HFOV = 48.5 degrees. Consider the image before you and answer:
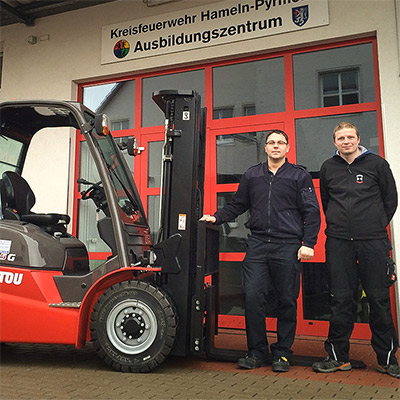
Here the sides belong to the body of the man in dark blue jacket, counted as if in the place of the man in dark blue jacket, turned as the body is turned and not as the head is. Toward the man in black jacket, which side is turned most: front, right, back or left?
left

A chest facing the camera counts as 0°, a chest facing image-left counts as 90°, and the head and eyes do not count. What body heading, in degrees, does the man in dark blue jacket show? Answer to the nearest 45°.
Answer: approximately 0°

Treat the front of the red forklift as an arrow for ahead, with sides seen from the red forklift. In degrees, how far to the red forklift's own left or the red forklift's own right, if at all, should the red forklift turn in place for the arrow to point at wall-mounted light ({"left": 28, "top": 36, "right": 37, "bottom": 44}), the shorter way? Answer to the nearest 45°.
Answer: approximately 90° to the red forklift's own left

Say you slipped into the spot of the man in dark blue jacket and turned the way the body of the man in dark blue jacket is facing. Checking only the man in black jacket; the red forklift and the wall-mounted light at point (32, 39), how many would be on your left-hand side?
1

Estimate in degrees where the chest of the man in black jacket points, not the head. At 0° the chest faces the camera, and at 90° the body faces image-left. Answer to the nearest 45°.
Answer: approximately 0°

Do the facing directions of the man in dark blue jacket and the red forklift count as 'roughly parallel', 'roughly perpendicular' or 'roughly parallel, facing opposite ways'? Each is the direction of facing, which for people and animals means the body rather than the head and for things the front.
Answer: roughly perpendicular

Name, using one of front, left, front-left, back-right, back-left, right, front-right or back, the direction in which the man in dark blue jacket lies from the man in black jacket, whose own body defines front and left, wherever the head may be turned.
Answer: right

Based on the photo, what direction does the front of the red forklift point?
to the viewer's right

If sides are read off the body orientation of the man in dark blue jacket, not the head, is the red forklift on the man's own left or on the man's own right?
on the man's own right

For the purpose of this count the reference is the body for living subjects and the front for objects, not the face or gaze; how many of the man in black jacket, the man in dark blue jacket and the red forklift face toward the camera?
2

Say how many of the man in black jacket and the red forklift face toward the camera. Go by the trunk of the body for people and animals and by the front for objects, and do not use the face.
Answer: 1

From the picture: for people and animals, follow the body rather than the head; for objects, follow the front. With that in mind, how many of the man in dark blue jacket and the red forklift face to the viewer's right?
1
